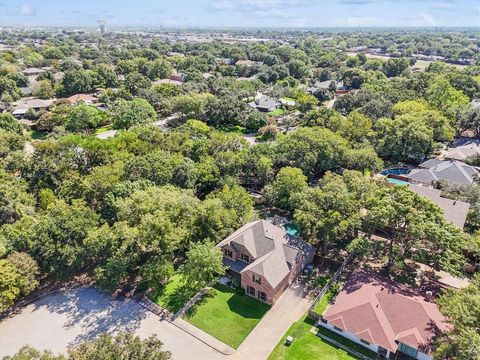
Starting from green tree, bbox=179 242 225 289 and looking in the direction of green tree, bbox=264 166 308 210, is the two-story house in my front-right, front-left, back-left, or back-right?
front-right

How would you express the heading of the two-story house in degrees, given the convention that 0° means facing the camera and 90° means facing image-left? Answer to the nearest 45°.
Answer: approximately 45°

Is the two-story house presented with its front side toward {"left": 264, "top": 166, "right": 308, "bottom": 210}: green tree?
no

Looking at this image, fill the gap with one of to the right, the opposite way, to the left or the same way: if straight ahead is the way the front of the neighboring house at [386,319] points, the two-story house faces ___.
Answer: the same way

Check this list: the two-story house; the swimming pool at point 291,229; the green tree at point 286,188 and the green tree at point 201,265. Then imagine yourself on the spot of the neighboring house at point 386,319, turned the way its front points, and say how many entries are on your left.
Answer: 0

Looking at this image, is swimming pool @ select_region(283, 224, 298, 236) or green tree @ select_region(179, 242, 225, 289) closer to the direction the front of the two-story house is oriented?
the green tree

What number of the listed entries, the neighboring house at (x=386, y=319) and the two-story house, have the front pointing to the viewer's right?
0

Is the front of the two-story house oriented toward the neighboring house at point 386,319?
no

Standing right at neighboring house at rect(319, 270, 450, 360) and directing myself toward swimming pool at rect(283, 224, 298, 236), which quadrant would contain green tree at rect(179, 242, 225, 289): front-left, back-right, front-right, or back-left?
front-left

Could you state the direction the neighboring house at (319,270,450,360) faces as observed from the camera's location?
facing the viewer and to the left of the viewer

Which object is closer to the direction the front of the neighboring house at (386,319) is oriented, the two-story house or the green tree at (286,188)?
the two-story house

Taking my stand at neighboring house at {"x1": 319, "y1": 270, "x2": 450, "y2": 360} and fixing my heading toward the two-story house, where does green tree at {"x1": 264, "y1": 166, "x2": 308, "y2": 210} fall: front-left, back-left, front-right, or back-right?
front-right

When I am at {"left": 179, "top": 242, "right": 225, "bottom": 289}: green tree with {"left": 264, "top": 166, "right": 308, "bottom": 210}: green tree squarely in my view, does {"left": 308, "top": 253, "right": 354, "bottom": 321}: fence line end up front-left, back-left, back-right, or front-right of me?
front-right

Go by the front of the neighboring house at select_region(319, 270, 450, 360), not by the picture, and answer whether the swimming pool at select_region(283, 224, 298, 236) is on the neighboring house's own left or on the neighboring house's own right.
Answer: on the neighboring house's own right

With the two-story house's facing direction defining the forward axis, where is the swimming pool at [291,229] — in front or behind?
behind
